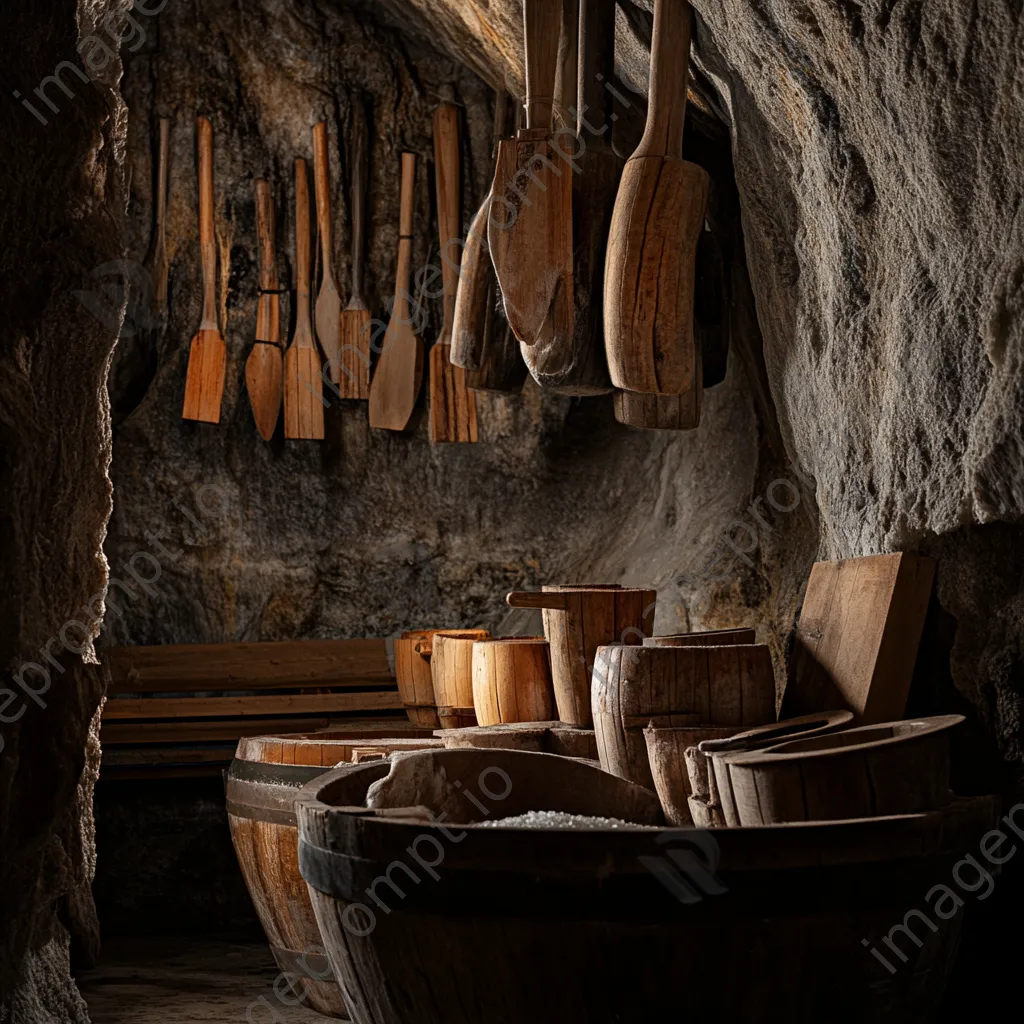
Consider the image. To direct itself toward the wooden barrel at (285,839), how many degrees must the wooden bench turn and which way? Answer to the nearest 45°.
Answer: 0° — it already faces it

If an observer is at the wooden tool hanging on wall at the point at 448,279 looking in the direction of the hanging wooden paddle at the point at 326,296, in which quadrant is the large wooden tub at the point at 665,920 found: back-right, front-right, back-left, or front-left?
back-left

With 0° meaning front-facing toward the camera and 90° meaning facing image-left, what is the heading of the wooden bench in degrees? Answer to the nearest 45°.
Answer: approximately 0°
